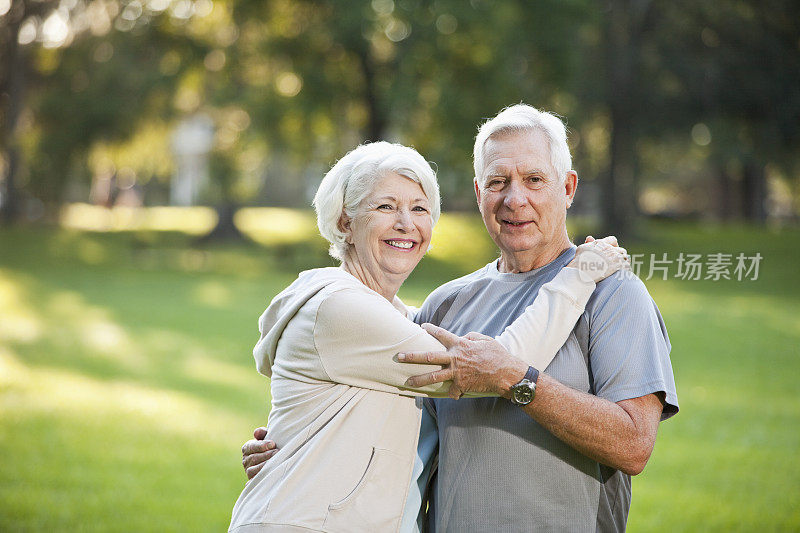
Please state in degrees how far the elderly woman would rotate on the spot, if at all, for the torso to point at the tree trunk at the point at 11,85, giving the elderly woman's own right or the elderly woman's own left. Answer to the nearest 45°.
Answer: approximately 135° to the elderly woman's own left

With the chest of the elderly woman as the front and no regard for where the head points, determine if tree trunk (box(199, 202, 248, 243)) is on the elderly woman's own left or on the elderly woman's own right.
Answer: on the elderly woman's own left

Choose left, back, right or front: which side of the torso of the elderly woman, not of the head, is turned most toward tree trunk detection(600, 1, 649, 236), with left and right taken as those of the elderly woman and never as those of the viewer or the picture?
left

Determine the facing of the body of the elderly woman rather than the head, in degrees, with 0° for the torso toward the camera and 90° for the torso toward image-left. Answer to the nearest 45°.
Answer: approximately 270°

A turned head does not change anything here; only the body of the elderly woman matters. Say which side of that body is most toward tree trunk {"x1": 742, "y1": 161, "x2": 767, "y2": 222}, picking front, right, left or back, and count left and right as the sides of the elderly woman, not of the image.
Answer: left

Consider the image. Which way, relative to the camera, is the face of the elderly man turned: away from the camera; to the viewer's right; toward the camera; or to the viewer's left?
toward the camera

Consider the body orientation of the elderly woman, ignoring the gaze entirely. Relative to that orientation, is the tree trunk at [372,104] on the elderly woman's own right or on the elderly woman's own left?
on the elderly woman's own left
